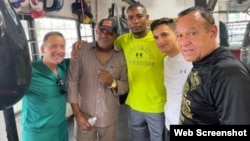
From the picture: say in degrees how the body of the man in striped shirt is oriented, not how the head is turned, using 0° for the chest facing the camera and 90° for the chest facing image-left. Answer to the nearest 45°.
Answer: approximately 0°
